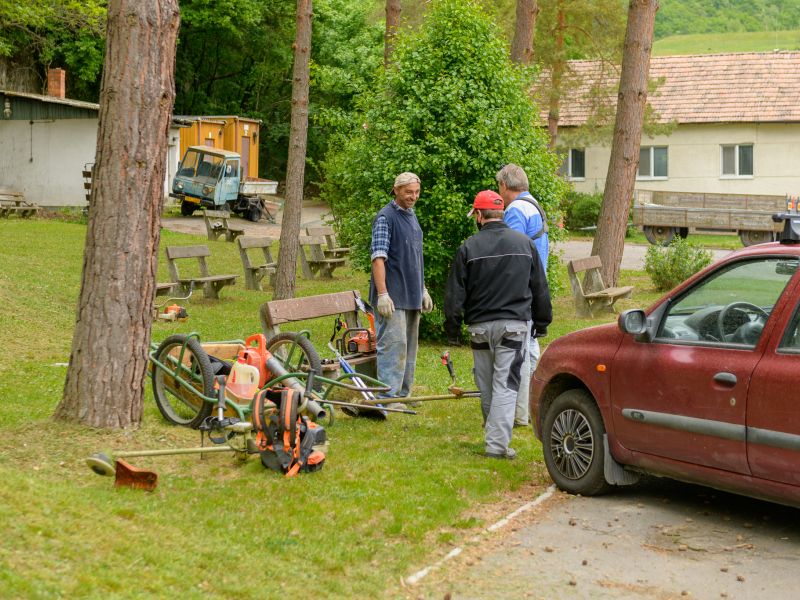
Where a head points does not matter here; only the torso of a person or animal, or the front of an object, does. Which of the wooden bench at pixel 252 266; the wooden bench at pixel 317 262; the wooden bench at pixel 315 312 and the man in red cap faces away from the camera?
the man in red cap

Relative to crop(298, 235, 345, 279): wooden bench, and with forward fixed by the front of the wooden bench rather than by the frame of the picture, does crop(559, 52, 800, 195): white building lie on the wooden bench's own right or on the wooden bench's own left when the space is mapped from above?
on the wooden bench's own left

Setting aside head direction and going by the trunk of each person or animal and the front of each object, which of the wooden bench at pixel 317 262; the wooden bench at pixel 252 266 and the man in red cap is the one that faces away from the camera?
the man in red cap

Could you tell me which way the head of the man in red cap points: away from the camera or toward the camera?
away from the camera

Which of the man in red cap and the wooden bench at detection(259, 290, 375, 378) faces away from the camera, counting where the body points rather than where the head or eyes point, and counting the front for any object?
the man in red cap

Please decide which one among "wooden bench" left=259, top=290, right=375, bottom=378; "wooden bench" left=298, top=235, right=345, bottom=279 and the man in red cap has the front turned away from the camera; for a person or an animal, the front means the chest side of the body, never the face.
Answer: the man in red cap

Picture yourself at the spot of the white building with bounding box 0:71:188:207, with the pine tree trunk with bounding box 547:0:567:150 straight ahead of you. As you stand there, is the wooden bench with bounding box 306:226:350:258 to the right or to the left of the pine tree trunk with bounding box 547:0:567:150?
right

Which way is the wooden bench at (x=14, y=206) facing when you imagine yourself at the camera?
facing the viewer and to the right of the viewer

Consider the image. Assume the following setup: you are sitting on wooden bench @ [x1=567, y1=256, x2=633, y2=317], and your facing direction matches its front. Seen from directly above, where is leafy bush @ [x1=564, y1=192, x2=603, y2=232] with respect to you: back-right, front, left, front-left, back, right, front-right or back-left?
back-left

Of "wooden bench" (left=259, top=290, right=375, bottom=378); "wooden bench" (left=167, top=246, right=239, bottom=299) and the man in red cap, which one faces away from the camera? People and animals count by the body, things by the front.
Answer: the man in red cap

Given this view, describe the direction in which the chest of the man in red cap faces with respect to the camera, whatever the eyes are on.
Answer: away from the camera

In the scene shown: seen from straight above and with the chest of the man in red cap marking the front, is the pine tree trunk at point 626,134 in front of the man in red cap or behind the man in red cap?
in front

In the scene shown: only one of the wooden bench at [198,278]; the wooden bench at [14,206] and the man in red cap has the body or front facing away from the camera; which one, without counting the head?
the man in red cap

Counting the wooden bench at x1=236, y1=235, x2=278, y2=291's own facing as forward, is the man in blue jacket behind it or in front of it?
in front

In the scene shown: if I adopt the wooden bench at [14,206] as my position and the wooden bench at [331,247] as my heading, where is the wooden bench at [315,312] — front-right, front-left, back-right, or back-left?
front-right
